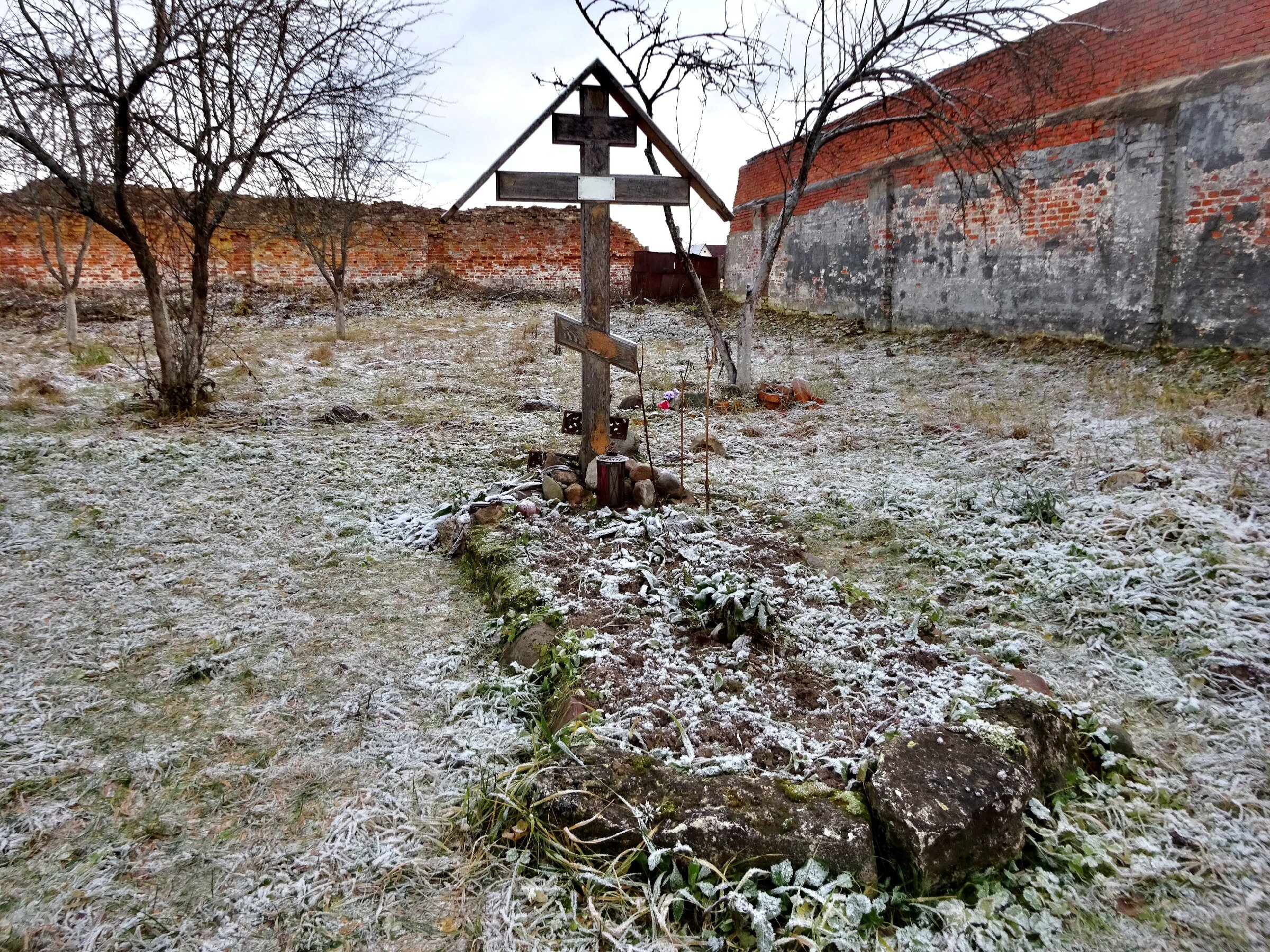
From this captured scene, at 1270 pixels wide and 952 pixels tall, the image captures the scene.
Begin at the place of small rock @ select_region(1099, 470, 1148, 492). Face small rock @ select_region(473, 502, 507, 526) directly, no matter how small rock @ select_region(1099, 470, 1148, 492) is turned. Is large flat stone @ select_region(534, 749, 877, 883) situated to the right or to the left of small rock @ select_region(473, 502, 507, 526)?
left

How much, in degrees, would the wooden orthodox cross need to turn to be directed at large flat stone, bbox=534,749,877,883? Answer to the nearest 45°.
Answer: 0° — it already faces it

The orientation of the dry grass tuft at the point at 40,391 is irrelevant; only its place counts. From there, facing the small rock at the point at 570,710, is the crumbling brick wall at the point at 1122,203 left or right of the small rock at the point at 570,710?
left

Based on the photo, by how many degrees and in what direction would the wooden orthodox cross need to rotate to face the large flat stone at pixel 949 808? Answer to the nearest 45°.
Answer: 0° — it already faces it

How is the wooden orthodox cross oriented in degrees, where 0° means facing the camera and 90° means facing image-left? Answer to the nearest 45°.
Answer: approximately 0°

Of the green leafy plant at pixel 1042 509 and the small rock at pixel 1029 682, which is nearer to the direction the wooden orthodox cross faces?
the small rock

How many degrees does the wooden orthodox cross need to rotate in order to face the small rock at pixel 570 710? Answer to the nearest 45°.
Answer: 0° — it already faces it

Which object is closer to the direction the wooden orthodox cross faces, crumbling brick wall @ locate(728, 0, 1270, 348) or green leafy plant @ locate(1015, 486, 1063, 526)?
the green leafy plant

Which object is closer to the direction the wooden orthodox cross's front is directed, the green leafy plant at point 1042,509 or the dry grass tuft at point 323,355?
the green leafy plant

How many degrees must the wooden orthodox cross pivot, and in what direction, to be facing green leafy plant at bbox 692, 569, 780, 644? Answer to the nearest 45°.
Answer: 0° — it already faces it

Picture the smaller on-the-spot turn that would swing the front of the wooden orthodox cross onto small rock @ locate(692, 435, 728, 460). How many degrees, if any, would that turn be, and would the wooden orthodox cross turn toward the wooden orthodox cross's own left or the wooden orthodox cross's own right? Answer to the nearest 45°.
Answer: approximately 135° to the wooden orthodox cross's own left
